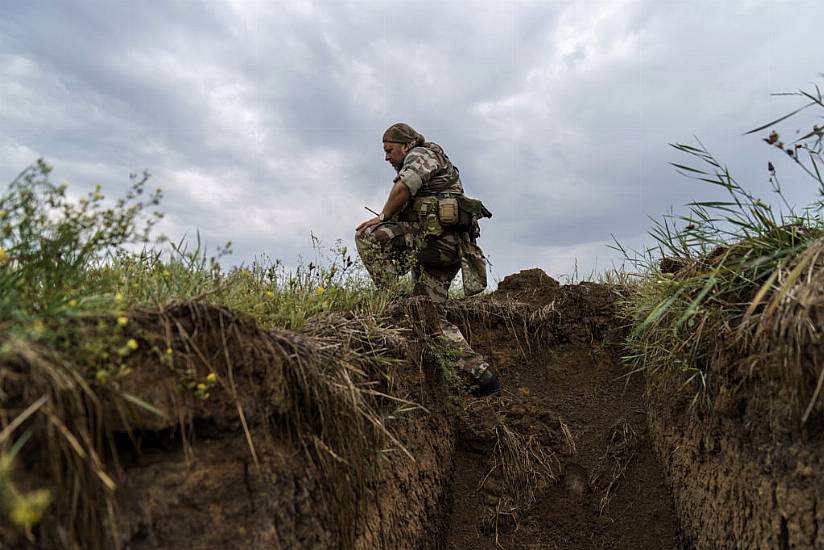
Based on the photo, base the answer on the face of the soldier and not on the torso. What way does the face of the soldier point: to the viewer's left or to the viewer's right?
to the viewer's left

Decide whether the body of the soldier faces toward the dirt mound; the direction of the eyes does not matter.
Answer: no

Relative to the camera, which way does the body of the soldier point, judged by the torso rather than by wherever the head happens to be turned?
to the viewer's left
